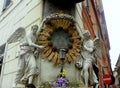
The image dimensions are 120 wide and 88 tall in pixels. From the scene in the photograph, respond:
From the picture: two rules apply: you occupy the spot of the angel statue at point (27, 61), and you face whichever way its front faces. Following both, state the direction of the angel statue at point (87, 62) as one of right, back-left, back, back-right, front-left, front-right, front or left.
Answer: front-left

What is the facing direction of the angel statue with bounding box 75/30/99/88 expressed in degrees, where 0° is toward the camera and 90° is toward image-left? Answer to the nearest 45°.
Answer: approximately 45°

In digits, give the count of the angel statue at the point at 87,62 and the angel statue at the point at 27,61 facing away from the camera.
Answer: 0

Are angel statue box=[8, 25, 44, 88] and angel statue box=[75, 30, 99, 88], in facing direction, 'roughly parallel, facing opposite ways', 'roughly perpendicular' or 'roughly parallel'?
roughly perpendicular

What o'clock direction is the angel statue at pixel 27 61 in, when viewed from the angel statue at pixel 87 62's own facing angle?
the angel statue at pixel 27 61 is roughly at 1 o'clock from the angel statue at pixel 87 62.

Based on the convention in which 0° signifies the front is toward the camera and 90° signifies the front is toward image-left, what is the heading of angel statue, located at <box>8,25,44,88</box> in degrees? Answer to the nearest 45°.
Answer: approximately 315°
